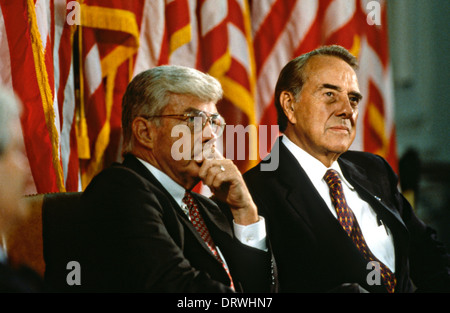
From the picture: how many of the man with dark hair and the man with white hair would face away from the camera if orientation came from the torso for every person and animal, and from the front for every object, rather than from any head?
0

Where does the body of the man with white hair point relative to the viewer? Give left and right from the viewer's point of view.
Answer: facing the viewer and to the right of the viewer
